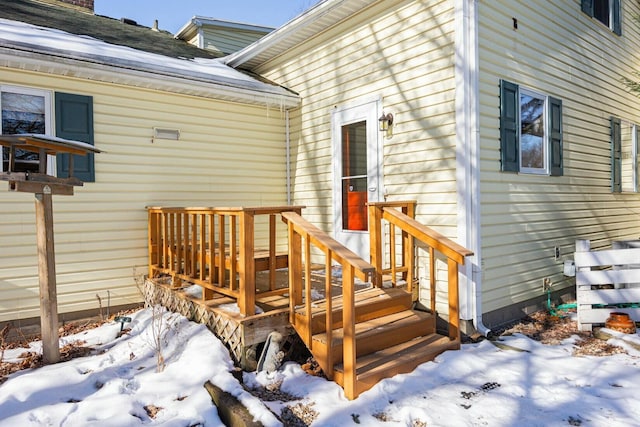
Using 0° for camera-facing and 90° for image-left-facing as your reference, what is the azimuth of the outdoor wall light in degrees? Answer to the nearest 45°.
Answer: approximately 45°

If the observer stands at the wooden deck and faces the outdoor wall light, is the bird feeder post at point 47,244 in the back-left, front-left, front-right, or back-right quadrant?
back-left

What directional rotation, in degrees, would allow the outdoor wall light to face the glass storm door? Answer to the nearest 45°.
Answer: approximately 90° to its right

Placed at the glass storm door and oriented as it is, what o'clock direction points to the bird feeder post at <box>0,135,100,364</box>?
The bird feeder post is roughly at 12 o'clock from the glass storm door.

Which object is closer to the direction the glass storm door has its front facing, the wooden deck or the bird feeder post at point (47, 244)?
the bird feeder post

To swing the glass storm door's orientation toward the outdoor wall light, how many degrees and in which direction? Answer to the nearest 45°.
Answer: approximately 90° to its left

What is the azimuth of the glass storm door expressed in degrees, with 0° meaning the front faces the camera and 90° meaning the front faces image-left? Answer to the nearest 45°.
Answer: approximately 45°
